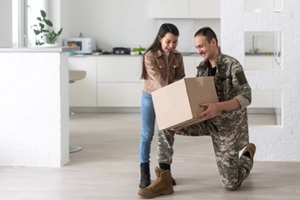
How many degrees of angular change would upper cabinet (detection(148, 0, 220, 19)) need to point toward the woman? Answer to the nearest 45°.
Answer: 0° — it already faces them

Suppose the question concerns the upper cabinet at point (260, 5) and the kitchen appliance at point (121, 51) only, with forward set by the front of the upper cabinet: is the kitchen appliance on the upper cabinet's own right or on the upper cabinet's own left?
on the upper cabinet's own right

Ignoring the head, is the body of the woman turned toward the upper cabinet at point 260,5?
no

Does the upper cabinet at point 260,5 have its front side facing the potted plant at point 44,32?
no

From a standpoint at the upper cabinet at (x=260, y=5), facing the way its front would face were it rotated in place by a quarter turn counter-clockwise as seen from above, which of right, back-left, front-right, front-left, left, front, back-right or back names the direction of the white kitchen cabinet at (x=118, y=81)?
back

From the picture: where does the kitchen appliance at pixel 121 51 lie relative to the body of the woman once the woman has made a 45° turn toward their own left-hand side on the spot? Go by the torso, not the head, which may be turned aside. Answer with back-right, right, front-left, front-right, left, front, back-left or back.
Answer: left

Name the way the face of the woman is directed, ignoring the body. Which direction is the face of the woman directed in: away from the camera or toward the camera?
toward the camera

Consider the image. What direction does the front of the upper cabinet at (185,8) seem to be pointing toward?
toward the camera

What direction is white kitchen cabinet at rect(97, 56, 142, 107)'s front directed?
toward the camera

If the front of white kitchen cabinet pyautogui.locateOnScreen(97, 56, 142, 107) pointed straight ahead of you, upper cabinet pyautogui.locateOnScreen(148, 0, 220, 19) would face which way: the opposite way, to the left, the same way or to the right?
the same way

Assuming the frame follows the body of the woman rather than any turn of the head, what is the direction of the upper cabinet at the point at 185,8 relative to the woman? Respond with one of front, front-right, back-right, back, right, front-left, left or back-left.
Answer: back-left

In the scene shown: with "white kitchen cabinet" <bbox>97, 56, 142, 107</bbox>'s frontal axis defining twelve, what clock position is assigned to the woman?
The woman is roughly at 12 o'clock from the white kitchen cabinet.
